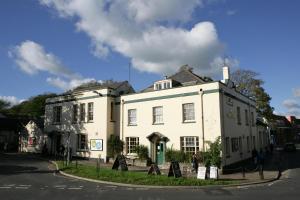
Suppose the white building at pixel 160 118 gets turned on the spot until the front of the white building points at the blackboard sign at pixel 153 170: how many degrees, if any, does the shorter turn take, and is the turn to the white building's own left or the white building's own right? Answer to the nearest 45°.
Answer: approximately 45° to the white building's own left

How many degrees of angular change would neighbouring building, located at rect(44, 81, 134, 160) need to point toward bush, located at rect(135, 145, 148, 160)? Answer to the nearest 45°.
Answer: approximately 90° to its left

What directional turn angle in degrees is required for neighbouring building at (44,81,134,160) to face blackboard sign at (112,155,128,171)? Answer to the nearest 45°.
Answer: approximately 45° to its left

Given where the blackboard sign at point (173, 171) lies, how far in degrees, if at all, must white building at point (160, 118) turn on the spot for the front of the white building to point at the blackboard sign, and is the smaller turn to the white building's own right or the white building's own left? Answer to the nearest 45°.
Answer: approximately 45° to the white building's own left

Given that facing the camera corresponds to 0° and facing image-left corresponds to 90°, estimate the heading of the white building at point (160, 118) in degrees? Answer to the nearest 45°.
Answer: approximately 45°

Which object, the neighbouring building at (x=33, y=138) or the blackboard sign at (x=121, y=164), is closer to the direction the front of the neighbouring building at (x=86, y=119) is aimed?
the blackboard sign

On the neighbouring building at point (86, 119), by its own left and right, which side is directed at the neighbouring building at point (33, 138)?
right

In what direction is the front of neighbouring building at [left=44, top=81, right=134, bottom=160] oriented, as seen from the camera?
facing the viewer and to the left of the viewer

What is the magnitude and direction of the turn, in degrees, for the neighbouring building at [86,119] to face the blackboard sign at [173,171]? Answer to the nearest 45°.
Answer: approximately 45° to its left

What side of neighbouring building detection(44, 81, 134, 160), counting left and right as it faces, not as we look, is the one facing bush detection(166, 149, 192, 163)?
left

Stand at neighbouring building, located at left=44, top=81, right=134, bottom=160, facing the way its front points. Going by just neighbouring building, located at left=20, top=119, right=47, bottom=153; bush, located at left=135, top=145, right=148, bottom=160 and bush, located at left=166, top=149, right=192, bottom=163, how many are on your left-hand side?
2
